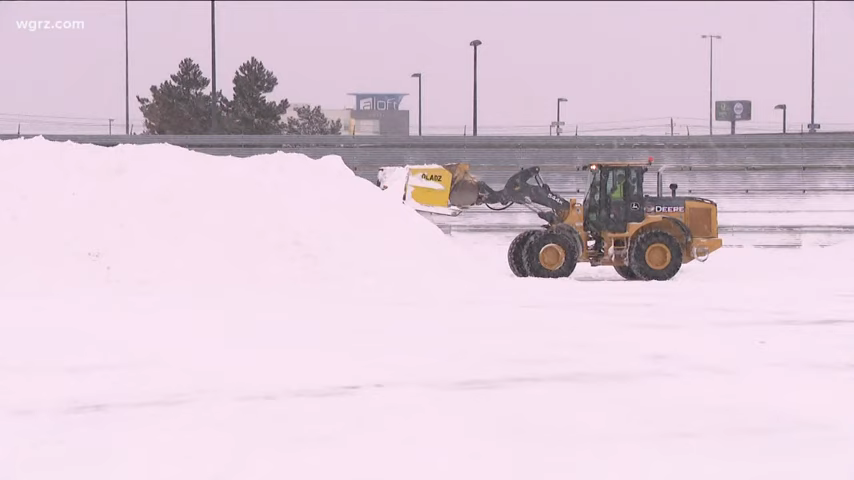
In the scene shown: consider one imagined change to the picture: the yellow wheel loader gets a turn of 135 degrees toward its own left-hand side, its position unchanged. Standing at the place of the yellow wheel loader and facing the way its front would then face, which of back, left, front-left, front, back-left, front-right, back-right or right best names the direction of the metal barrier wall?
back-left

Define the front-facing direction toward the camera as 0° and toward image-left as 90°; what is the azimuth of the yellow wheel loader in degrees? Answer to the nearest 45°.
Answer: approximately 90°

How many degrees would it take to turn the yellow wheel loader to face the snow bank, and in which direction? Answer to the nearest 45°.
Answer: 0° — it already faces it
